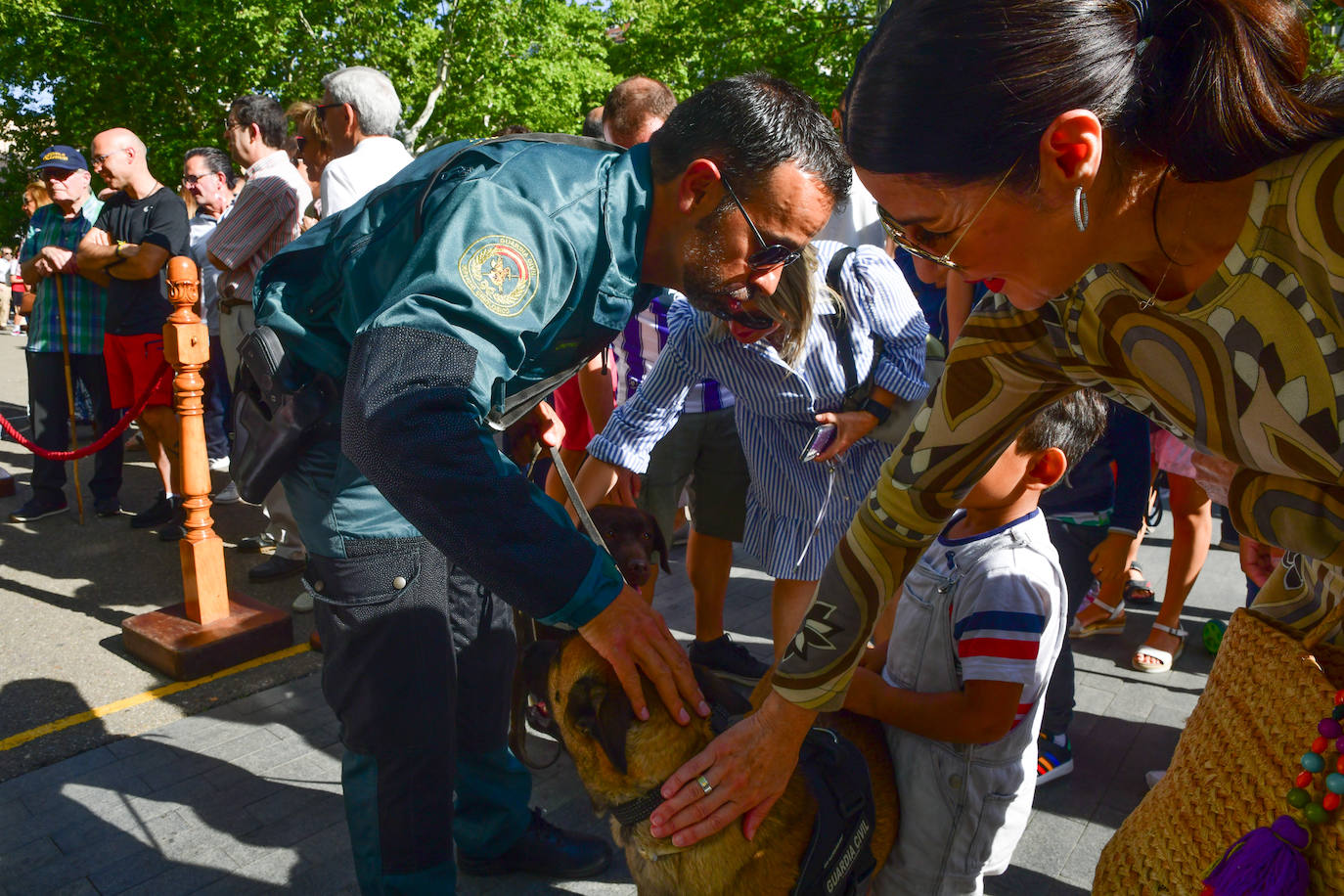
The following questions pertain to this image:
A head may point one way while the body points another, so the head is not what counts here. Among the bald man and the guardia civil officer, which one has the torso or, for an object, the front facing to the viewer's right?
the guardia civil officer

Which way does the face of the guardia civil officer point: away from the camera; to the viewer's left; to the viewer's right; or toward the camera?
to the viewer's right

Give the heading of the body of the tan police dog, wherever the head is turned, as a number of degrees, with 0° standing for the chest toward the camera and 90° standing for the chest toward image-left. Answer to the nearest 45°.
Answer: approximately 90°

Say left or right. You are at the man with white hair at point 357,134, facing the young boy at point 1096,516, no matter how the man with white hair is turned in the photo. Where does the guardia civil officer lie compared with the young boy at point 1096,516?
right

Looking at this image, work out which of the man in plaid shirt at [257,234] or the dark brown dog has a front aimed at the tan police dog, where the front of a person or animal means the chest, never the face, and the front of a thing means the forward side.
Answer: the dark brown dog

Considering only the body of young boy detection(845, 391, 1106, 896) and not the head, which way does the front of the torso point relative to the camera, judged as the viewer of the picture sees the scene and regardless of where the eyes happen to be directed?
to the viewer's left

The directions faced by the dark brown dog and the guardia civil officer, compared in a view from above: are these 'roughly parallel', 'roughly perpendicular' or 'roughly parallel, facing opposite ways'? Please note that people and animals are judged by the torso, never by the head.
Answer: roughly perpendicular

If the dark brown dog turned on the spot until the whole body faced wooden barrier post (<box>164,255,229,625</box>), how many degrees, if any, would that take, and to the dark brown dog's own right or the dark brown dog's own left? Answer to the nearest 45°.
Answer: approximately 90° to the dark brown dog's own right

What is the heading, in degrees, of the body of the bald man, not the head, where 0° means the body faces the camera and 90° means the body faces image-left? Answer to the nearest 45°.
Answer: approximately 45°

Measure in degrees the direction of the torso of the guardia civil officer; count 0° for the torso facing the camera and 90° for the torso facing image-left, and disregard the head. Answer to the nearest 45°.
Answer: approximately 270°
